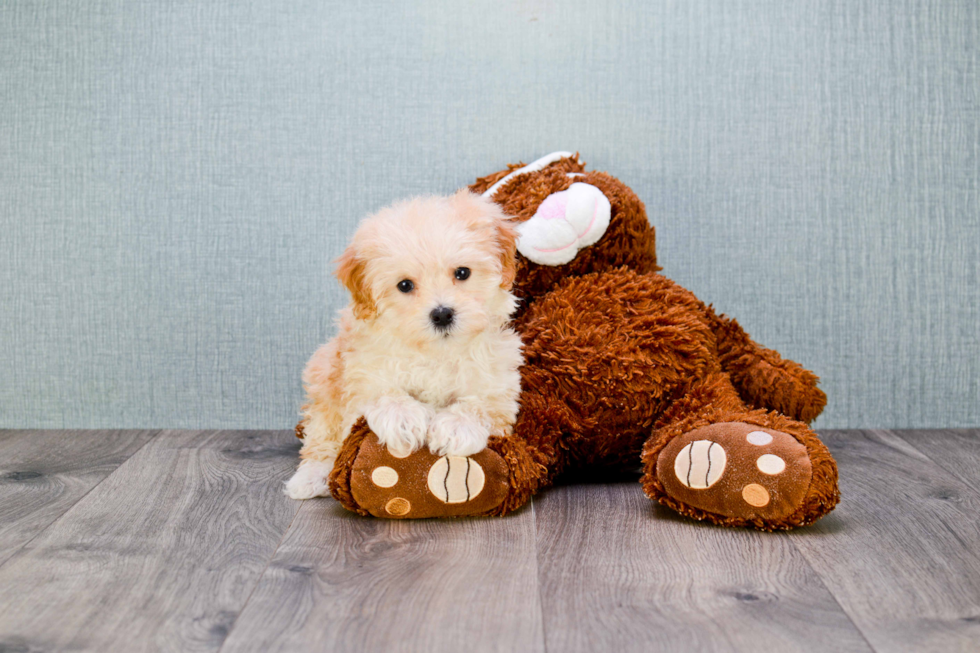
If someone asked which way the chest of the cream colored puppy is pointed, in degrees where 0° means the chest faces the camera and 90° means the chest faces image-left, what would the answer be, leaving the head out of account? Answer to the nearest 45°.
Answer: approximately 0°
